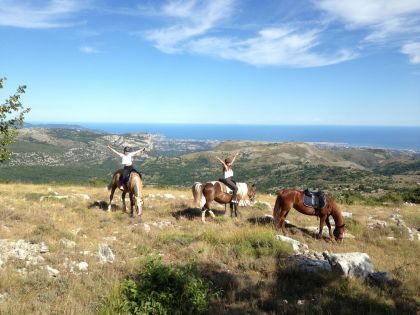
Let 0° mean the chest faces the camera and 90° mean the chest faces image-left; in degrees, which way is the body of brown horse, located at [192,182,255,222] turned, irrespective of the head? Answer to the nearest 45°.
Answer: approximately 225°

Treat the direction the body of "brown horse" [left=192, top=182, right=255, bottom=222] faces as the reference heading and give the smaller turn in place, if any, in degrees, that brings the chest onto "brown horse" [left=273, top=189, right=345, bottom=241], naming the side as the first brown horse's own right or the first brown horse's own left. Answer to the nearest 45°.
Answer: approximately 90° to the first brown horse's own right

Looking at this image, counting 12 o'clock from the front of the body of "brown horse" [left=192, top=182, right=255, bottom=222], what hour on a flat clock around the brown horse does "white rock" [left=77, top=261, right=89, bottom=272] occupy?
The white rock is roughly at 5 o'clock from the brown horse.

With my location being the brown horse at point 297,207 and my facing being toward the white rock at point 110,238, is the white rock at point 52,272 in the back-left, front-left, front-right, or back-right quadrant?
front-left

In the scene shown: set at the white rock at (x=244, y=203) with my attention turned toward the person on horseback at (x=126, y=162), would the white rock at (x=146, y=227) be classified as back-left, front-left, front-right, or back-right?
front-left

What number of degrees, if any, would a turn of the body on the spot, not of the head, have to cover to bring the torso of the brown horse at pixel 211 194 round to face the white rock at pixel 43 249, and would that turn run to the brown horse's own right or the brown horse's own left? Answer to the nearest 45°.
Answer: approximately 180°

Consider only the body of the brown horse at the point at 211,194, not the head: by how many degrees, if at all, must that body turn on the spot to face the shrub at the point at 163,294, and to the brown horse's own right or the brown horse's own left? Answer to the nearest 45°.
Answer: approximately 135° to the brown horse's own right

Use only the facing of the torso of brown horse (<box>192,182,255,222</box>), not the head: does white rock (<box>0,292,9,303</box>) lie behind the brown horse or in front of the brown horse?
behind

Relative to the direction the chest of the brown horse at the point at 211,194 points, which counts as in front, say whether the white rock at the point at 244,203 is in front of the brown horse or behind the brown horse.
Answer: in front

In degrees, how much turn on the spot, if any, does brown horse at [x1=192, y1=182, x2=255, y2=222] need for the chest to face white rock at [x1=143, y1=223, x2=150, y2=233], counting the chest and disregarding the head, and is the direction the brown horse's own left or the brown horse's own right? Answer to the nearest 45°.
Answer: approximately 180°

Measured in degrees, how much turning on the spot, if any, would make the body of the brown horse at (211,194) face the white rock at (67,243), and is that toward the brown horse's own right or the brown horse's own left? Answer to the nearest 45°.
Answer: approximately 180°
